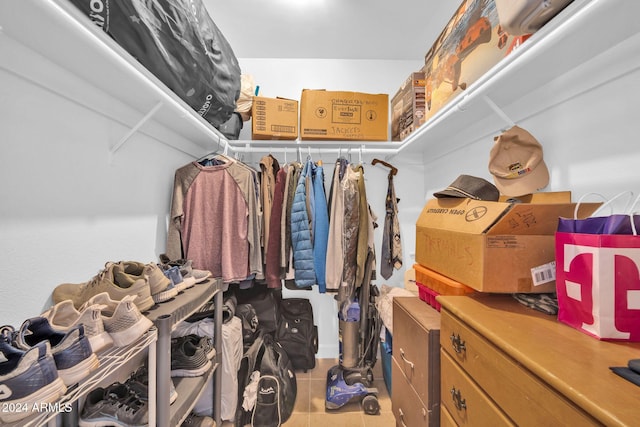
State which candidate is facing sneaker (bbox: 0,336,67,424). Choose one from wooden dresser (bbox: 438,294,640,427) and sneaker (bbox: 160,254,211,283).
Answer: the wooden dresser

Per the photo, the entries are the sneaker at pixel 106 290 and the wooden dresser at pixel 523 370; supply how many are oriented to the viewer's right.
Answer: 0

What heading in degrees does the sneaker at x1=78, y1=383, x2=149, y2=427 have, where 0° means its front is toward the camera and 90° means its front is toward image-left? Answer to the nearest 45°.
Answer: approximately 315°

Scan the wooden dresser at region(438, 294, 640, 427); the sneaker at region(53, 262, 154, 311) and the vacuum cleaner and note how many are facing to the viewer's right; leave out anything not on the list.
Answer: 0

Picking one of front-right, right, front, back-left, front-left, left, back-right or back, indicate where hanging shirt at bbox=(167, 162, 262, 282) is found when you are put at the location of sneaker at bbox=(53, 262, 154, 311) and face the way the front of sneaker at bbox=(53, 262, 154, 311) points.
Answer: back-right

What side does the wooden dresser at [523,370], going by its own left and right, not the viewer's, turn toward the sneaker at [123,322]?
front

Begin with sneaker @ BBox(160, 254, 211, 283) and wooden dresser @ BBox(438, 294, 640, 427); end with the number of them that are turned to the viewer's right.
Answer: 1
